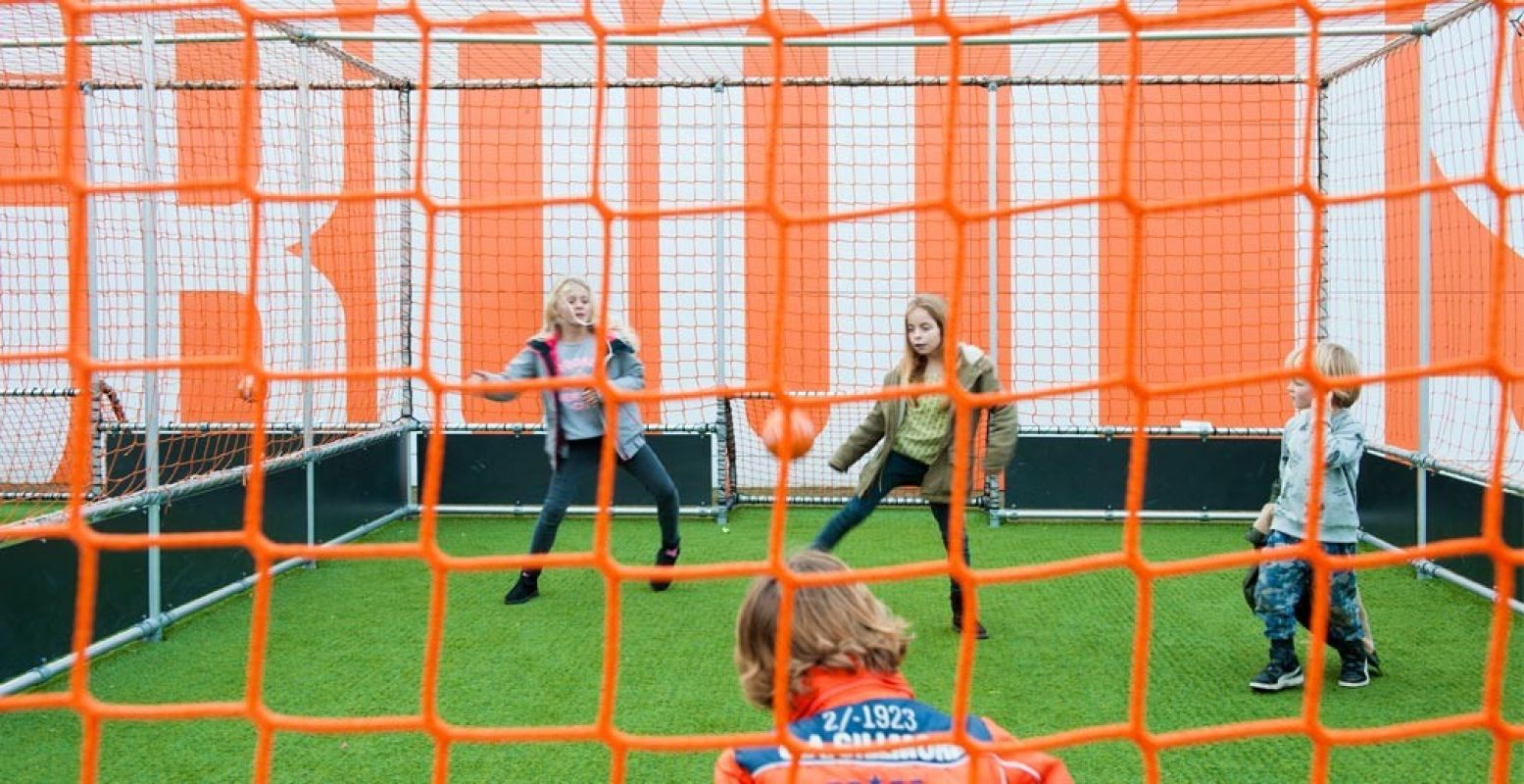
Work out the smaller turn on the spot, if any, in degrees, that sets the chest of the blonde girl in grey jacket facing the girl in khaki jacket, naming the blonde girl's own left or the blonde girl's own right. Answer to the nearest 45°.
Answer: approximately 45° to the blonde girl's own left

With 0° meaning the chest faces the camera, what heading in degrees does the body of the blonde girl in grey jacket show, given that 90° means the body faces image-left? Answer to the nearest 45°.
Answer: approximately 0°
